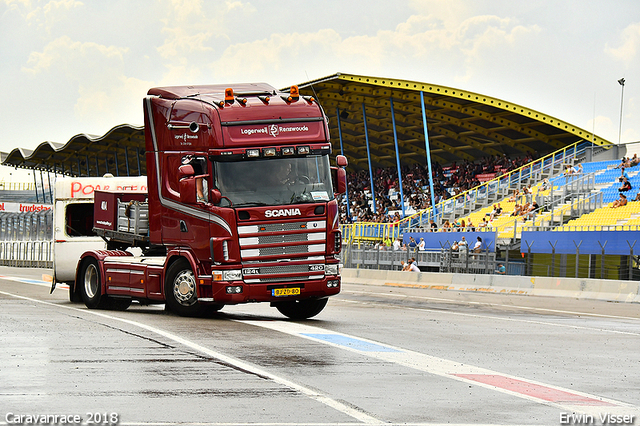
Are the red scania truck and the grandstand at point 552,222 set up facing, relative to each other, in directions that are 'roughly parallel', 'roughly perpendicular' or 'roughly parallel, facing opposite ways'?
roughly perpendicular

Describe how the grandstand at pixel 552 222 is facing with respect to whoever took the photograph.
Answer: facing the viewer and to the left of the viewer

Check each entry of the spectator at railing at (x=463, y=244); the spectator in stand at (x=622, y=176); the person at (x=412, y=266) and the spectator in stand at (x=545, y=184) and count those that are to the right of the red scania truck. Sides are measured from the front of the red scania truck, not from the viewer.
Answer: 0

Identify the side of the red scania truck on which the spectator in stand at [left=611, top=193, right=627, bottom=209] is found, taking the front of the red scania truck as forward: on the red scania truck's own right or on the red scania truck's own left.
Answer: on the red scania truck's own left

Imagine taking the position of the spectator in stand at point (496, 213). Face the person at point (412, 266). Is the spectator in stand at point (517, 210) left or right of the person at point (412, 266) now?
left

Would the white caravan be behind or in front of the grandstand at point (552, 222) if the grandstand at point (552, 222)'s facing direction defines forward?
in front

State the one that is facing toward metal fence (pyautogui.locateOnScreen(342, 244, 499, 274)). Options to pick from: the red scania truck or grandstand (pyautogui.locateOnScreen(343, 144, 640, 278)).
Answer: the grandstand

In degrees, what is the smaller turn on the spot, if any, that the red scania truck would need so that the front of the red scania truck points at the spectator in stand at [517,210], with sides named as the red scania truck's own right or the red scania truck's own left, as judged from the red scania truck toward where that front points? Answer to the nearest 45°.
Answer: approximately 90° to the red scania truck's own left

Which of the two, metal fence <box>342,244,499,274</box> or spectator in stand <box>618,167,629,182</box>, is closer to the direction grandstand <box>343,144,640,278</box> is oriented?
the metal fence

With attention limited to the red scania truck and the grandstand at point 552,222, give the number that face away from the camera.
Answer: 0

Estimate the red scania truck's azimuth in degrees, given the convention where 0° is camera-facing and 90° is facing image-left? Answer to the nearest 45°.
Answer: approximately 315°

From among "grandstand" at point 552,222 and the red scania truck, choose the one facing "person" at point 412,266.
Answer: the grandstand

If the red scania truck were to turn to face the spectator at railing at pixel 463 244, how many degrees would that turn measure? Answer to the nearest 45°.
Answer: approximately 90° to its left

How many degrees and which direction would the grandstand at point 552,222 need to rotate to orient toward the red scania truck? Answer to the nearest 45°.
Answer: approximately 45° to its left

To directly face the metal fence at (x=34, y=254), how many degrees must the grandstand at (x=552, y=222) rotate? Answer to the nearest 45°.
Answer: approximately 45° to its right

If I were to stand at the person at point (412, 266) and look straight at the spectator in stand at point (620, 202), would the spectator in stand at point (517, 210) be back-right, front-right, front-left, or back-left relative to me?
front-left
